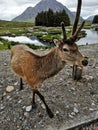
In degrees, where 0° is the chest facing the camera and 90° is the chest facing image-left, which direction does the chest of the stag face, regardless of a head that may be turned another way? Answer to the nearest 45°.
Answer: approximately 315°

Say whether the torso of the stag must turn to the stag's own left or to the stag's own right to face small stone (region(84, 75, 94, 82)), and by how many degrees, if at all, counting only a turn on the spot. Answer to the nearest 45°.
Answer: approximately 90° to the stag's own left
